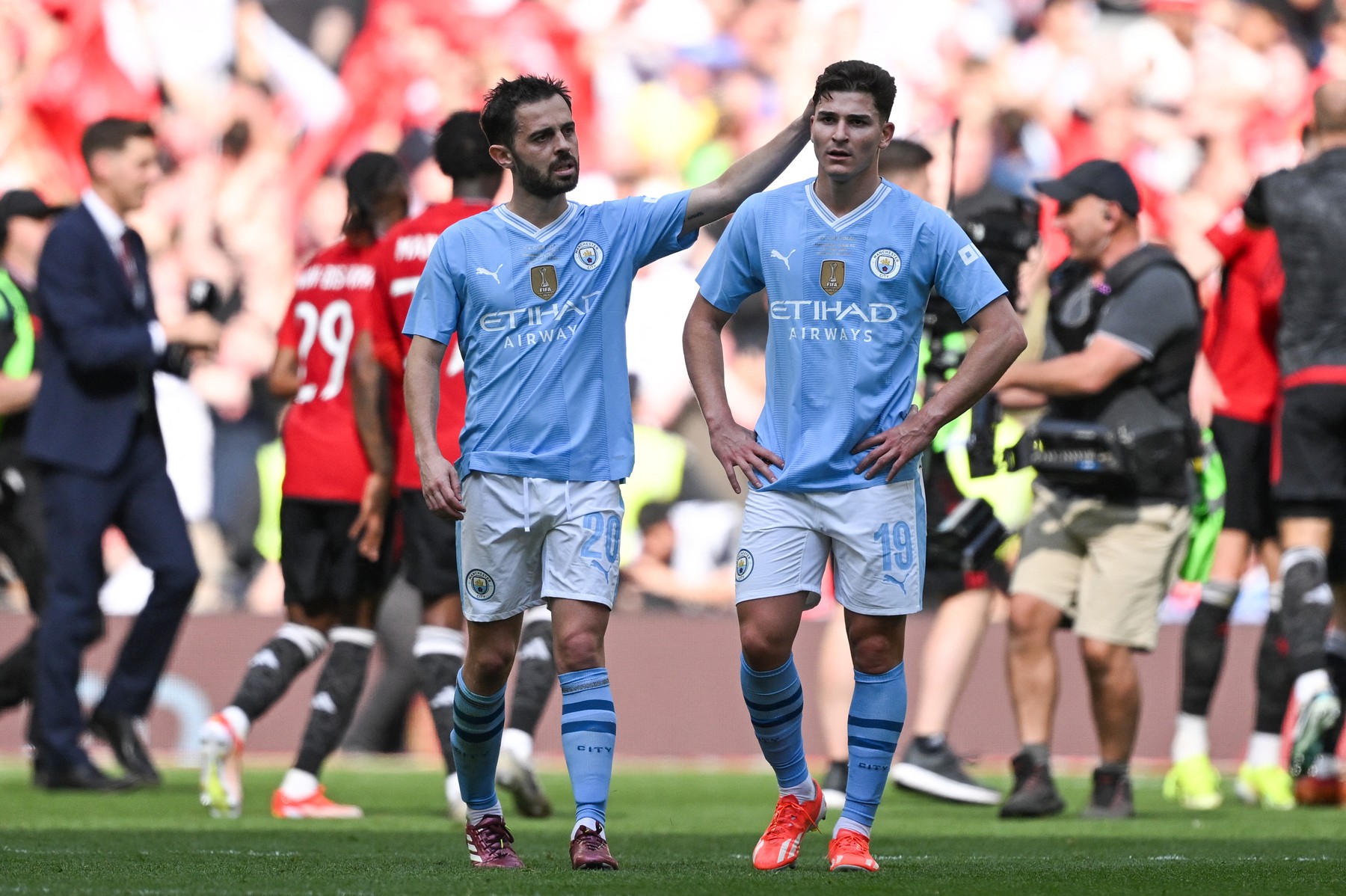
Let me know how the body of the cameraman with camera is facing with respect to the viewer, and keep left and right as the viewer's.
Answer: facing the viewer and to the left of the viewer

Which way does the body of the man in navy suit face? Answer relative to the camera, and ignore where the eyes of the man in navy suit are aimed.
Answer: to the viewer's right

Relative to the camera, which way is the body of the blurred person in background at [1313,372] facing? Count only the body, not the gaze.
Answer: away from the camera

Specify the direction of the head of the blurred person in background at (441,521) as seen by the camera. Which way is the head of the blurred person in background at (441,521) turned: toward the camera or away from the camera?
away from the camera

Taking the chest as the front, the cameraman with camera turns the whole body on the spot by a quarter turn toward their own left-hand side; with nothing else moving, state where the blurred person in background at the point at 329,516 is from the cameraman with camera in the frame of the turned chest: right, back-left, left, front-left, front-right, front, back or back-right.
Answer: back-right

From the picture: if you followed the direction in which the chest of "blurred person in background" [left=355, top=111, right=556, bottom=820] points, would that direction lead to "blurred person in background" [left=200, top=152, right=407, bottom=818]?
no

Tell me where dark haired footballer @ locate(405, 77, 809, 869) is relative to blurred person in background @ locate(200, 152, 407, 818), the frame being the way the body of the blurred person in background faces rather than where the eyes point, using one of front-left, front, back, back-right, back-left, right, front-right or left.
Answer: back-right

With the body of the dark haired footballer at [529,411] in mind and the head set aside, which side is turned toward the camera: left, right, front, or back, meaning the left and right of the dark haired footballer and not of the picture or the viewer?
front

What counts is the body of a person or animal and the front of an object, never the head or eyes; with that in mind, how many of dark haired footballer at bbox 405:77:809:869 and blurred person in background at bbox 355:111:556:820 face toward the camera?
1

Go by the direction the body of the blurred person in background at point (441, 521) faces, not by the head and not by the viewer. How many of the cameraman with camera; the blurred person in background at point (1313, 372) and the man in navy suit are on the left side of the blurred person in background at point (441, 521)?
1

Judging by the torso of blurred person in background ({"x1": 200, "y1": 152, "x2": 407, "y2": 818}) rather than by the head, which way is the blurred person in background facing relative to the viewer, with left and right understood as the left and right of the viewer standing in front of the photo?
facing away from the viewer and to the right of the viewer

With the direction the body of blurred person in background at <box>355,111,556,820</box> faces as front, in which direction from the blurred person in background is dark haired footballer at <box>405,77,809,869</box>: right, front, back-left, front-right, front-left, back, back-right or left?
back-right

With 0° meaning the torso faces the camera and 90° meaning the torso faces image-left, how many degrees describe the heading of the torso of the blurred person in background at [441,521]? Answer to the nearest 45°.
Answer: approximately 225°

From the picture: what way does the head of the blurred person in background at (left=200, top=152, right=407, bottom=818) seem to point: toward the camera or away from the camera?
away from the camera

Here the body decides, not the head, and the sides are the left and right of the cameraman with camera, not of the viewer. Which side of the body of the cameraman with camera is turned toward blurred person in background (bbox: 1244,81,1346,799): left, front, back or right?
back

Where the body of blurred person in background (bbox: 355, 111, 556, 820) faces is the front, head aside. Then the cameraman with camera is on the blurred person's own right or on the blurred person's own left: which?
on the blurred person's own right
